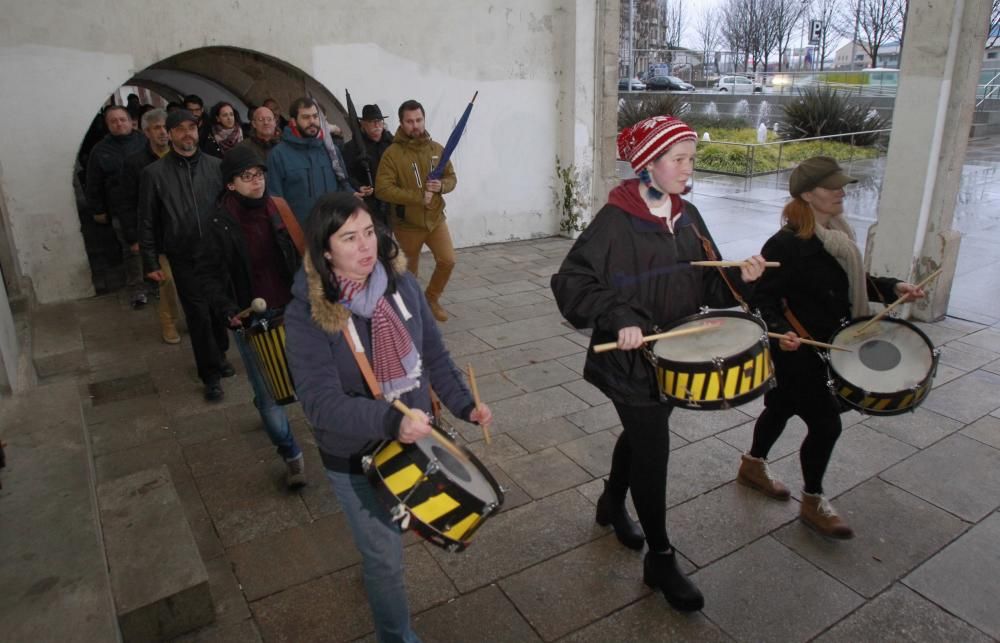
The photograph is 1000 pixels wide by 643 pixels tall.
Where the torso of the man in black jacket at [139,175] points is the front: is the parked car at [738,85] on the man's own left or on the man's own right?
on the man's own left

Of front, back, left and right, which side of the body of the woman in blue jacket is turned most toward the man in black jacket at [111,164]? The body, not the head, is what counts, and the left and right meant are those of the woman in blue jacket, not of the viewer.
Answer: back

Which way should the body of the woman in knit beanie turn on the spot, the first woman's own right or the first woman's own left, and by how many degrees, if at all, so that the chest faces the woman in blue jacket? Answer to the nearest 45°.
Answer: approximately 90° to the first woman's own right

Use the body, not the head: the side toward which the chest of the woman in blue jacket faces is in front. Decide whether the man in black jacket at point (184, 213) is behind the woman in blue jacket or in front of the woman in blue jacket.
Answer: behind
